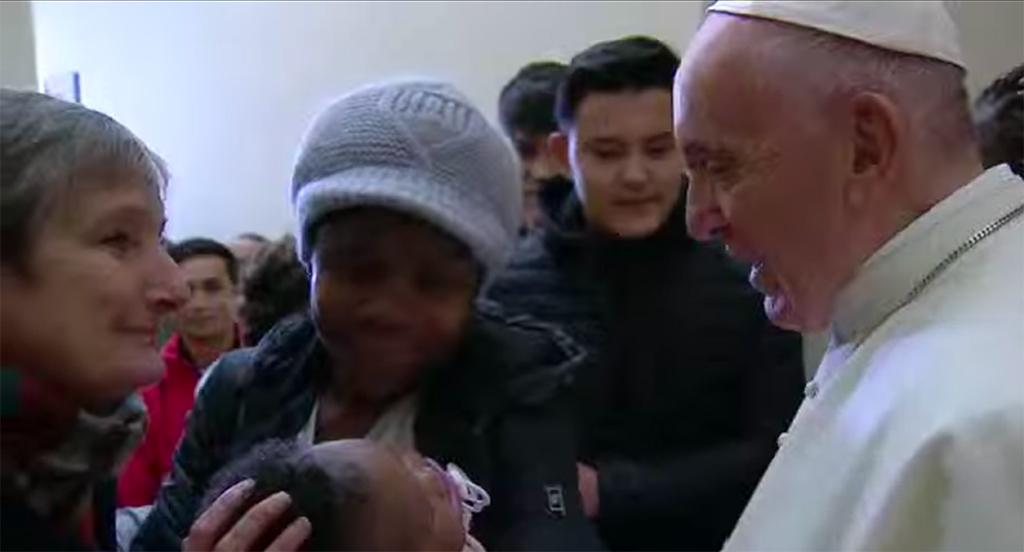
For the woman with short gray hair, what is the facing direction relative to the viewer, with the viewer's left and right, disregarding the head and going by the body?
facing to the right of the viewer

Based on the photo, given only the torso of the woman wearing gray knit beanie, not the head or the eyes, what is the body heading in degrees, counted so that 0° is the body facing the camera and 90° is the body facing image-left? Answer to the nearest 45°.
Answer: approximately 0°

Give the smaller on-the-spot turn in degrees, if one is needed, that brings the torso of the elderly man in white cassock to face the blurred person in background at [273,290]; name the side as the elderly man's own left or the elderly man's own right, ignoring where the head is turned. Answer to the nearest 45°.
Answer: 0° — they already face them

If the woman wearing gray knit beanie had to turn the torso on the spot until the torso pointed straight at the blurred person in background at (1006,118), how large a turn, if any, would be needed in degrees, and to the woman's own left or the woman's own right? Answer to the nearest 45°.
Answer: approximately 135° to the woman's own left

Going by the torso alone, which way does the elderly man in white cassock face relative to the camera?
to the viewer's left

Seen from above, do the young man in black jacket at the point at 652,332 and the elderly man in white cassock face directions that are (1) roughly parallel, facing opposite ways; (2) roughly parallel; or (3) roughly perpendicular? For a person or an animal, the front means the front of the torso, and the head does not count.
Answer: roughly perpendicular

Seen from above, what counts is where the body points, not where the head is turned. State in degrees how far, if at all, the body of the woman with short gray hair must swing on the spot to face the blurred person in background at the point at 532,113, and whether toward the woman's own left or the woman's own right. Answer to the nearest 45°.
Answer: approximately 45° to the woman's own left

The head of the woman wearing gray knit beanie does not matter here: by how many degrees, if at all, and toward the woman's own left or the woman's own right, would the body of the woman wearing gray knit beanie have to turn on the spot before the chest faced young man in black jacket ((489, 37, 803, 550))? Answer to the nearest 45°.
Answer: approximately 135° to the woman's own left
